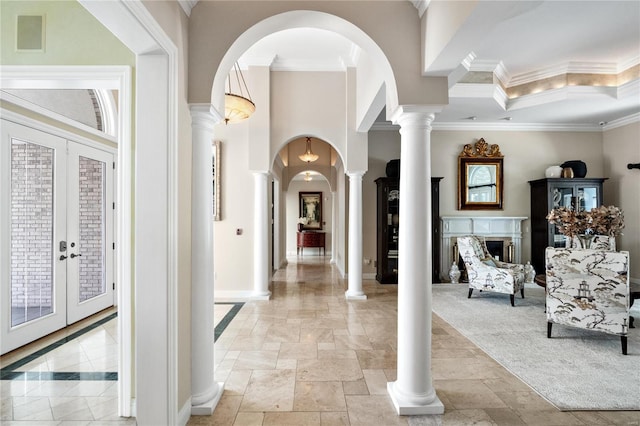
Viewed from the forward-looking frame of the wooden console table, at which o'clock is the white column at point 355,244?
The white column is roughly at 12 o'clock from the wooden console table.

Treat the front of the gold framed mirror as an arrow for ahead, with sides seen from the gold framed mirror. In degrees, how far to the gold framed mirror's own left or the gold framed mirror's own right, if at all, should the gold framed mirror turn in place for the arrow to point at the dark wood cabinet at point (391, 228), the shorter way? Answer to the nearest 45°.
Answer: approximately 45° to the gold framed mirror's own right

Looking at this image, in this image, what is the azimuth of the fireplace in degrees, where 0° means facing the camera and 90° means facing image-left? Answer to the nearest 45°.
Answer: approximately 0°

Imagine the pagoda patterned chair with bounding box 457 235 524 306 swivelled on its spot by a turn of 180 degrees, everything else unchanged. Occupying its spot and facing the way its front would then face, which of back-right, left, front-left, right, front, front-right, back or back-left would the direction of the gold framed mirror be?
front-right

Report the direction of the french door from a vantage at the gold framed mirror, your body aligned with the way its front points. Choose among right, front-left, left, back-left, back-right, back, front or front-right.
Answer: front-right

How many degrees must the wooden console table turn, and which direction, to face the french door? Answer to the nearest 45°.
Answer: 0° — it already faces it

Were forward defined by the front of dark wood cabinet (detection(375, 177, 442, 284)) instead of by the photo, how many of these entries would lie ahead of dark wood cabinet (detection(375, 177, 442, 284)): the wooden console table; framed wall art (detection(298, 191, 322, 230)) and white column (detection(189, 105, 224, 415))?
1

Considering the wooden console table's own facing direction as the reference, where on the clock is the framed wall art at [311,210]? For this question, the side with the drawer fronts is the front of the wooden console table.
The framed wall art is roughly at 6 o'clock from the wooden console table.

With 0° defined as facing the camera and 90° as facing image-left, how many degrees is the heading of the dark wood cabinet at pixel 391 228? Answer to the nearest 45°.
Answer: approximately 0°

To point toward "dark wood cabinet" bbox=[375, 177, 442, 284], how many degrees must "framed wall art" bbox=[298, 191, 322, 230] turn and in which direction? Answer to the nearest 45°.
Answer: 0° — it already faces it
